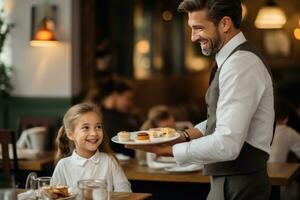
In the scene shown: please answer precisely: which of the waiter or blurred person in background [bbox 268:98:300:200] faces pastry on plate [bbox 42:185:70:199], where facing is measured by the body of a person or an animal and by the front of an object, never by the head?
the waiter

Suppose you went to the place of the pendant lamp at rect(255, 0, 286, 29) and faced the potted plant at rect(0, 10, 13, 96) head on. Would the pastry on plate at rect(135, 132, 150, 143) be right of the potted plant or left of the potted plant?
left

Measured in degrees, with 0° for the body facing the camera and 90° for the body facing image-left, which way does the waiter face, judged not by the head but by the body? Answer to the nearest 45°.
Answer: approximately 90°

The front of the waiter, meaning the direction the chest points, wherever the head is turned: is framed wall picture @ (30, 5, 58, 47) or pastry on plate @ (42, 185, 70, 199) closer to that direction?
the pastry on plate

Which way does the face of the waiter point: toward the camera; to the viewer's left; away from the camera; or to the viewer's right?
to the viewer's left

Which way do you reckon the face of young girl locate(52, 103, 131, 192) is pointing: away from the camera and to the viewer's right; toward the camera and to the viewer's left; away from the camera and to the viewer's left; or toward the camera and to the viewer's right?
toward the camera and to the viewer's right

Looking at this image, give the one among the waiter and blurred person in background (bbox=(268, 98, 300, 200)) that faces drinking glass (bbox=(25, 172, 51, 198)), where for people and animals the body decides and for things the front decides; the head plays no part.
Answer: the waiter

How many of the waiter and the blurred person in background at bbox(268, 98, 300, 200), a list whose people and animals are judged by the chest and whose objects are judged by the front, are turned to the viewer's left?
1

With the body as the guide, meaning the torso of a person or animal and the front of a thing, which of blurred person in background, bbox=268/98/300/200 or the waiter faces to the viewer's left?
the waiter

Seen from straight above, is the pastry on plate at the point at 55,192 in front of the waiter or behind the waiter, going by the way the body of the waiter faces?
in front

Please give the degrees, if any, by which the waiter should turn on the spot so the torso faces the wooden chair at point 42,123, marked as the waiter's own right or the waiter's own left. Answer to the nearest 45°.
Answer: approximately 45° to the waiter's own right
